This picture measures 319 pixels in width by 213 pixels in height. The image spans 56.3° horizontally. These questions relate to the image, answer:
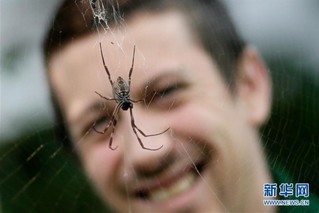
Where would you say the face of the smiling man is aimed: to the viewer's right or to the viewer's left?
to the viewer's left

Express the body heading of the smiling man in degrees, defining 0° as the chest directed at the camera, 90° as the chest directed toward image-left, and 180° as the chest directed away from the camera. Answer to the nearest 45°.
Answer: approximately 45°
